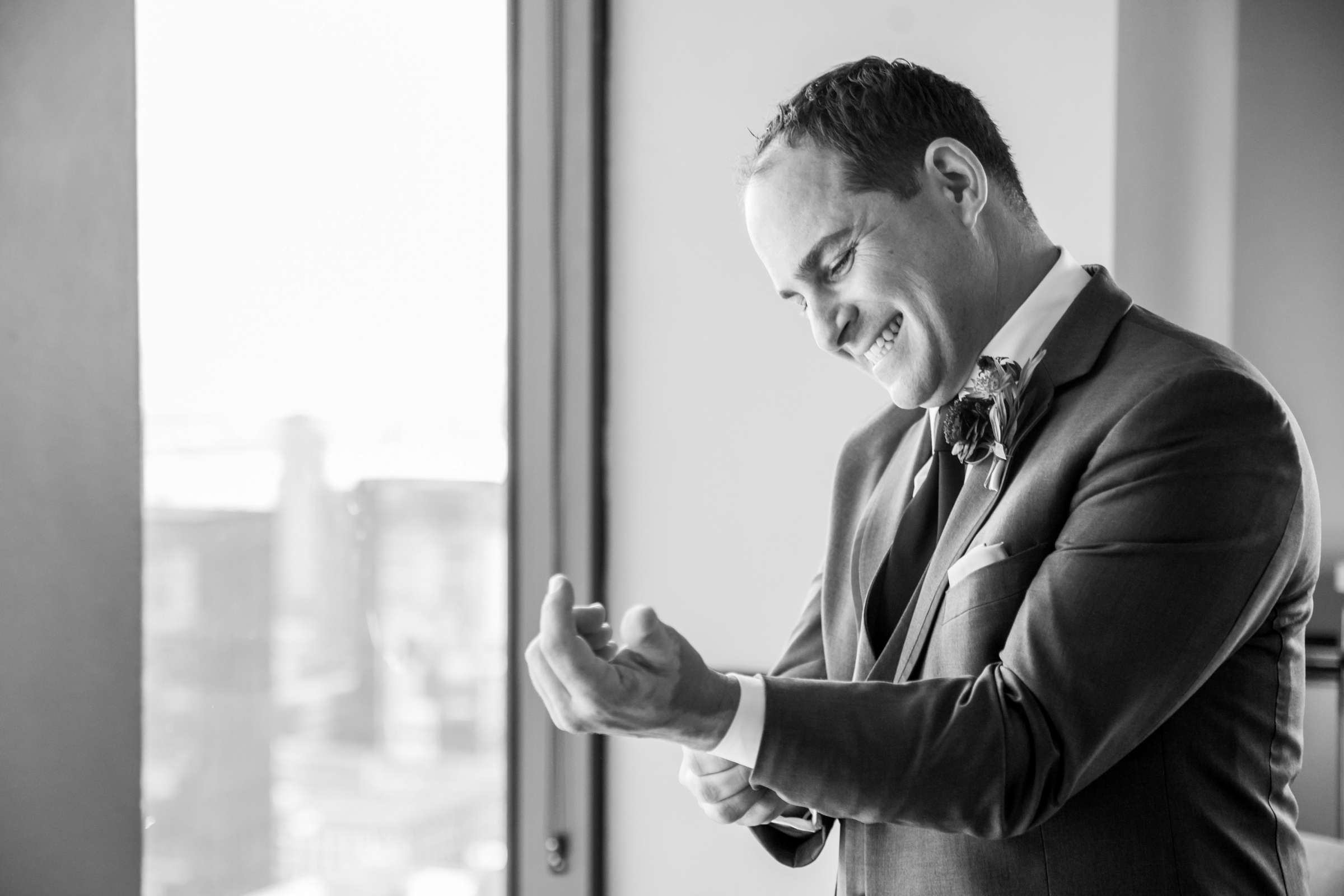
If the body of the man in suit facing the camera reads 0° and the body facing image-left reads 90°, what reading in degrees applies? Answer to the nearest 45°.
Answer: approximately 45°

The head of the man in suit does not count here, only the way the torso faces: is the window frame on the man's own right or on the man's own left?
on the man's own right
